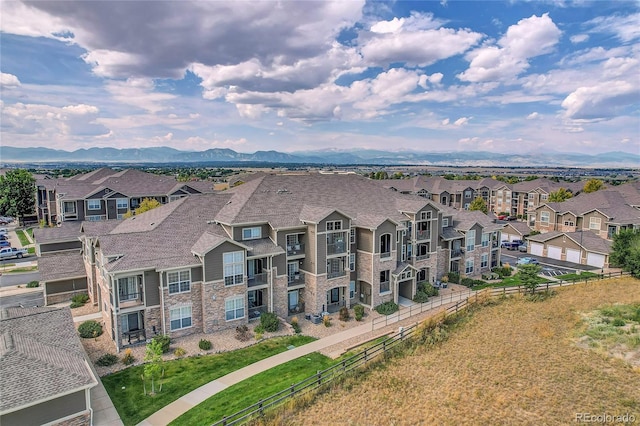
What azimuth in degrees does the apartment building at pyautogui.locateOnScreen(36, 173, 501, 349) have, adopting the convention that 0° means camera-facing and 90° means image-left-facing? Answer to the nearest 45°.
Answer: approximately 315°

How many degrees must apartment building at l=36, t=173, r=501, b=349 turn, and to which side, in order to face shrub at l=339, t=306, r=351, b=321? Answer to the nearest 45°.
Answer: approximately 45° to its left

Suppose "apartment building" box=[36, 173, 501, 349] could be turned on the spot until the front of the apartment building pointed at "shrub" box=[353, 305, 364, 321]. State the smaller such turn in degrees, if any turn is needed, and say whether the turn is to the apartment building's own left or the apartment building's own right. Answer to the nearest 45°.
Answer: approximately 45° to the apartment building's own left
